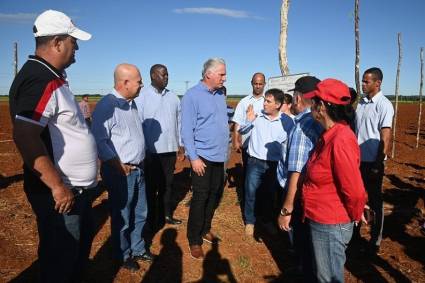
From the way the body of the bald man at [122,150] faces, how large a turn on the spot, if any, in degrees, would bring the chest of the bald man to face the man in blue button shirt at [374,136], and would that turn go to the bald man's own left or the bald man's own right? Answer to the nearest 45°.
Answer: approximately 45° to the bald man's own left

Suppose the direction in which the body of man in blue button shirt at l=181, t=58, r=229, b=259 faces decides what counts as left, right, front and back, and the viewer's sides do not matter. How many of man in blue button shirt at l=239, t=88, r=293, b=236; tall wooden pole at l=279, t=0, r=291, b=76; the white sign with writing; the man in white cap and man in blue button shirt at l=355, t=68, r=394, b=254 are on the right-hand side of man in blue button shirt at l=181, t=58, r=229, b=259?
1

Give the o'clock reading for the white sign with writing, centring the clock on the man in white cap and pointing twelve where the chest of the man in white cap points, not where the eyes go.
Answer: The white sign with writing is roughly at 11 o'clock from the man in white cap.

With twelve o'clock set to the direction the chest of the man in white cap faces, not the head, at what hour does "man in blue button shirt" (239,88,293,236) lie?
The man in blue button shirt is roughly at 11 o'clock from the man in white cap.

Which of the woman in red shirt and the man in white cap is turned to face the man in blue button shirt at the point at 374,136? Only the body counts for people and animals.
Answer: the man in white cap

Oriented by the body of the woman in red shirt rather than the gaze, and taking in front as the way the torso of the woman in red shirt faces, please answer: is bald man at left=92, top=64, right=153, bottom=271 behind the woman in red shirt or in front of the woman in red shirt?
in front

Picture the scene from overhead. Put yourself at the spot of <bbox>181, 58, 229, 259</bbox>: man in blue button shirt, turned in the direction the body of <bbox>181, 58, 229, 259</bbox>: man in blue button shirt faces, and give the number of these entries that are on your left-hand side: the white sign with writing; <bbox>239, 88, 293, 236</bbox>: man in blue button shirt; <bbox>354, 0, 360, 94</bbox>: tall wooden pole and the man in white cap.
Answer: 3

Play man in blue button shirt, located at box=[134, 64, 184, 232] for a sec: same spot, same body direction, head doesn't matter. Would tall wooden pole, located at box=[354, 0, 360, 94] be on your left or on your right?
on your left

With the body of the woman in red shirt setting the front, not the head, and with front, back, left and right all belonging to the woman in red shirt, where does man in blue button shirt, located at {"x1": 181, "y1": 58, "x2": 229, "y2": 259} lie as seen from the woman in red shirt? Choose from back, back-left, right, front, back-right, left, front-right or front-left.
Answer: front-right

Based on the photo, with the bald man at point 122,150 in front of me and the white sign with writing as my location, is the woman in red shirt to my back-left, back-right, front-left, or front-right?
front-left

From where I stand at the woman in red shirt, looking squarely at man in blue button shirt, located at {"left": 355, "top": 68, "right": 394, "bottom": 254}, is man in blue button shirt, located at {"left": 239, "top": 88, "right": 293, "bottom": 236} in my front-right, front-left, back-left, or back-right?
front-left

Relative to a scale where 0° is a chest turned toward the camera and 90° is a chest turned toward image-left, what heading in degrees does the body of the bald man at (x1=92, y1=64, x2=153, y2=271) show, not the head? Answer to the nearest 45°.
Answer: approximately 315°

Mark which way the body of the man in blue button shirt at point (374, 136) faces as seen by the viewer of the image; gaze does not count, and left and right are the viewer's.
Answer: facing the viewer and to the left of the viewer

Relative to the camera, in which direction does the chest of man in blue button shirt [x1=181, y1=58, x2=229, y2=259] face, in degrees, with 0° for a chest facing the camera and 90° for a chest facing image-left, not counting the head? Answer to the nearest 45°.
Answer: approximately 315°

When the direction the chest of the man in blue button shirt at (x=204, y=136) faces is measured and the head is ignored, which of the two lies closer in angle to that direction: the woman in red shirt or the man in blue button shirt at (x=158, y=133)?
the woman in red shirt

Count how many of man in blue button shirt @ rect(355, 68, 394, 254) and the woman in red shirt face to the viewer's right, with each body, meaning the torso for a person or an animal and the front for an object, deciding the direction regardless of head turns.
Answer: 0

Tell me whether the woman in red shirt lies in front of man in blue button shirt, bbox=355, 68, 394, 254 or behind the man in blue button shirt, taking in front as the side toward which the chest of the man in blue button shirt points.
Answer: in front

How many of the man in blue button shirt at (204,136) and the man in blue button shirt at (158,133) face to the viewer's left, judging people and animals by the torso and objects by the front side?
0

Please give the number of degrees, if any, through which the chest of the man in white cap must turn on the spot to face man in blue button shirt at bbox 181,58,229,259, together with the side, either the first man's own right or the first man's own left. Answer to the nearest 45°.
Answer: approximately 45° to the first man's own left

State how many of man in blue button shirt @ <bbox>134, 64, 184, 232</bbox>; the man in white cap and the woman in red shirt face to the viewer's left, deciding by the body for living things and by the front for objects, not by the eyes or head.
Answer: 1

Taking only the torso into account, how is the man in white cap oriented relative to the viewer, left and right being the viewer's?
facing to the right of the viewer

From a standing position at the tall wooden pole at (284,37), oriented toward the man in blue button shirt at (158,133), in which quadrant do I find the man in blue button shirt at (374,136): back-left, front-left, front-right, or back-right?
front-left
